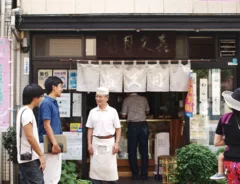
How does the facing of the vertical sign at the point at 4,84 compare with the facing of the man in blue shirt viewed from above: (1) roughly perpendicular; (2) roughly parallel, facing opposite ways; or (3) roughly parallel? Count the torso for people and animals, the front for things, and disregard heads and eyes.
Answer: roughly perpendicular

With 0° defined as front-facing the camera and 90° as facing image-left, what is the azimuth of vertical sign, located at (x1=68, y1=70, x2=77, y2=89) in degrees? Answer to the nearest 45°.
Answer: approximately 0°
